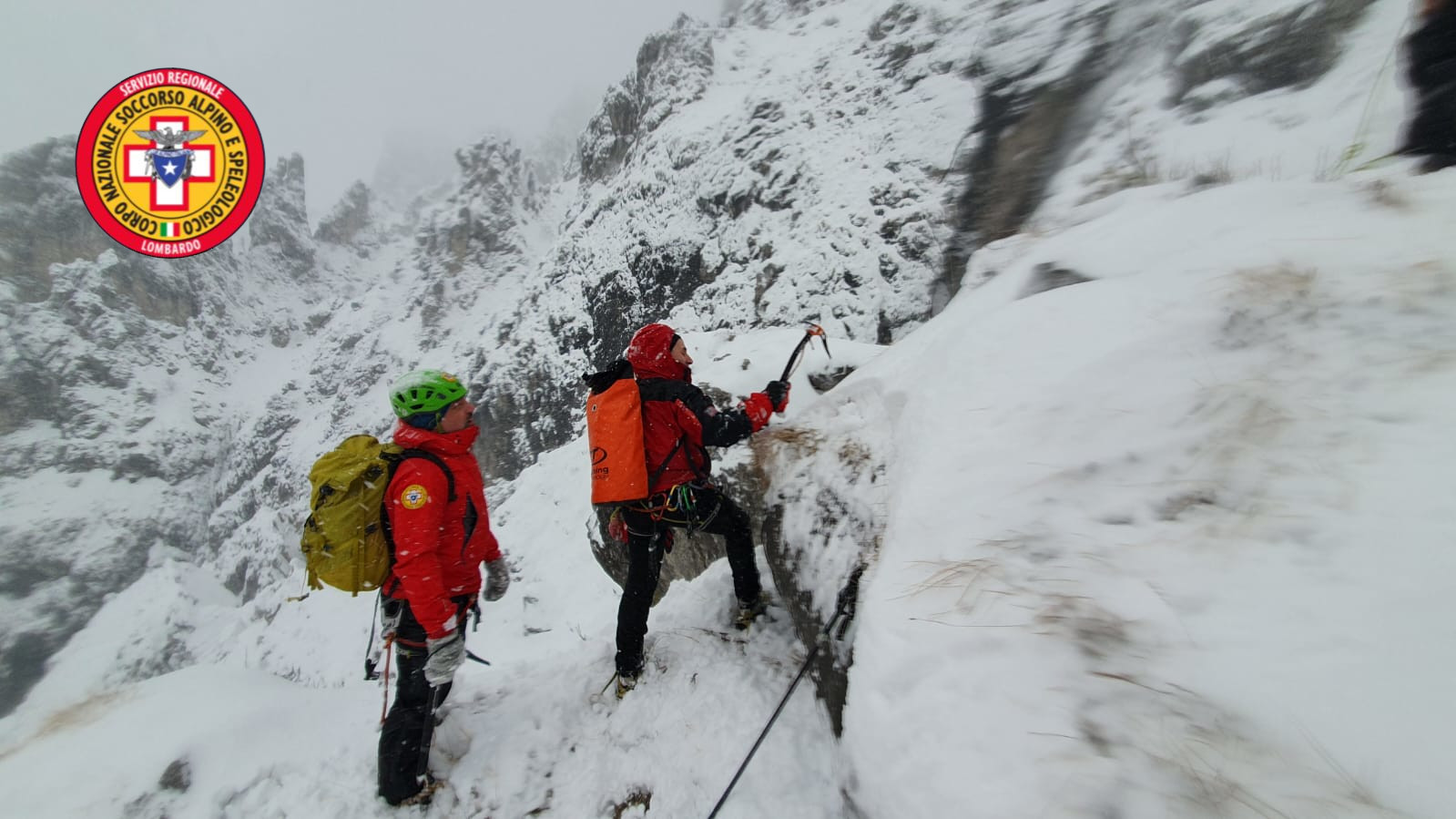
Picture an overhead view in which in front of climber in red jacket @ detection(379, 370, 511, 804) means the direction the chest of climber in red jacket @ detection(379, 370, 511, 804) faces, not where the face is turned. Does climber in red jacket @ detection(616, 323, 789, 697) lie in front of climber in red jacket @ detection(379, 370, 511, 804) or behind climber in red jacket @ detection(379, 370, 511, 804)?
in front

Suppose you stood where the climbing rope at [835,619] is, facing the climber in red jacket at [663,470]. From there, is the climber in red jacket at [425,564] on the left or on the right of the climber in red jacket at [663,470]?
left

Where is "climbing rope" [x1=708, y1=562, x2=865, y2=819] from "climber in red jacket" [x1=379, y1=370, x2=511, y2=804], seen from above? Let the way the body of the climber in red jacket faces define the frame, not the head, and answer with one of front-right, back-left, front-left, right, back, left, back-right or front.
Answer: front-right

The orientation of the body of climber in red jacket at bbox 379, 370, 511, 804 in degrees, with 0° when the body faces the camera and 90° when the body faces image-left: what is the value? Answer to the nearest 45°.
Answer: approximately 270°
